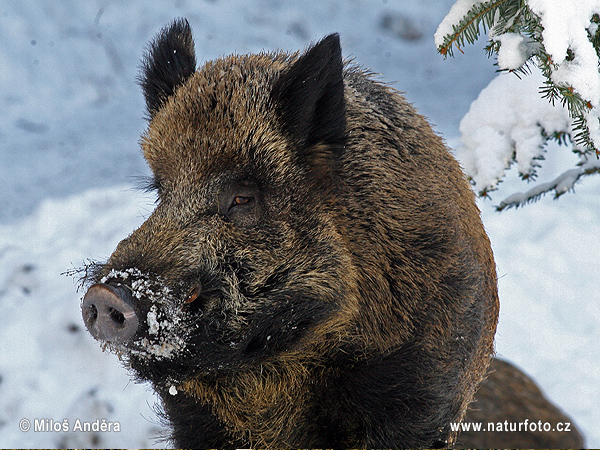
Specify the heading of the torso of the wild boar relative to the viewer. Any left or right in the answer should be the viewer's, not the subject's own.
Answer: facing the viewer and to the left of the viewer
